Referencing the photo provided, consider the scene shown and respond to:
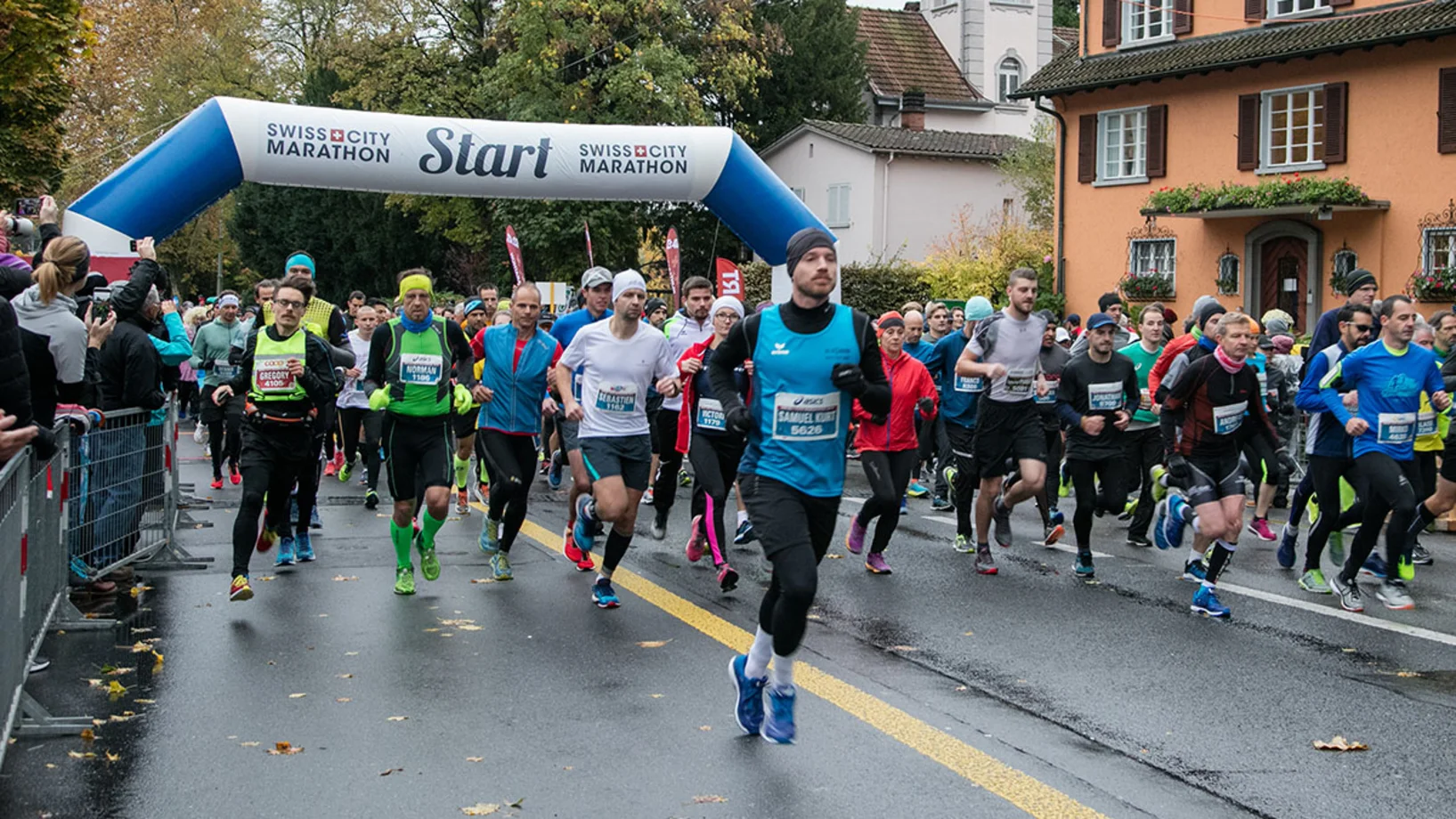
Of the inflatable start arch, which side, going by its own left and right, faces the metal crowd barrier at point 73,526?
front

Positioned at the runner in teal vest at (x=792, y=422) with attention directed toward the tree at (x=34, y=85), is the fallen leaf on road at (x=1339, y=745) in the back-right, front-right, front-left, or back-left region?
back-right

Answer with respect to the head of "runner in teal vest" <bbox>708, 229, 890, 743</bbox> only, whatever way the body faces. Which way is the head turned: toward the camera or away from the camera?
toward the camera

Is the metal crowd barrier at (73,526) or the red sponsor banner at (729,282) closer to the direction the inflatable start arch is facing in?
the metal crowd barrier

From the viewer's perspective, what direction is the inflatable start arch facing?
toward the camera

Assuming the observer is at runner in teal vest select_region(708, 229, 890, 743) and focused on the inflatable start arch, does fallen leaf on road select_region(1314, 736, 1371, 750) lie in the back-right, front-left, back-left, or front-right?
back-right

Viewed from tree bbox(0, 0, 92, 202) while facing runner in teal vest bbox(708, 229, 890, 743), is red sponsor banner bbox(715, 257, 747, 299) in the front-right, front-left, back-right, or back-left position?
front-left

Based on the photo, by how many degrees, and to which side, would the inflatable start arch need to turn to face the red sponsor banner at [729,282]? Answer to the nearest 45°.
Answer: approximately 135° to its left

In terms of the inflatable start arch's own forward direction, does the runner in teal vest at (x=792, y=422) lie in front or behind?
in front

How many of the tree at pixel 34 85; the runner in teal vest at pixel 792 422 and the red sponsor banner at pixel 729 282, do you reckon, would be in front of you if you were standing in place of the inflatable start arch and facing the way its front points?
1

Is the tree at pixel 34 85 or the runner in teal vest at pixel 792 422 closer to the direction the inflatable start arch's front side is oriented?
the runner in teal vest

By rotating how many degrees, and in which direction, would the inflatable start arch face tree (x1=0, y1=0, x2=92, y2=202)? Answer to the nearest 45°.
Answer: approximately 135° to its right

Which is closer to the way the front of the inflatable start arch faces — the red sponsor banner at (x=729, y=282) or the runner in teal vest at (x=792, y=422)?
the runner in teal vest
